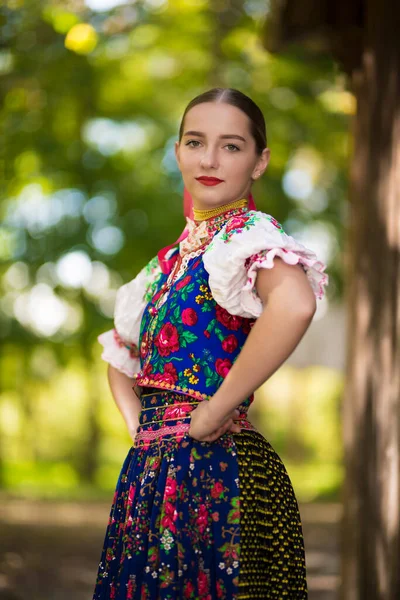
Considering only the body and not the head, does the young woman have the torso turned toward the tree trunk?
no

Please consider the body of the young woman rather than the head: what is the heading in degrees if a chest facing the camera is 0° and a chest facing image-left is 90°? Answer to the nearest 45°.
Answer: approximately 45°
